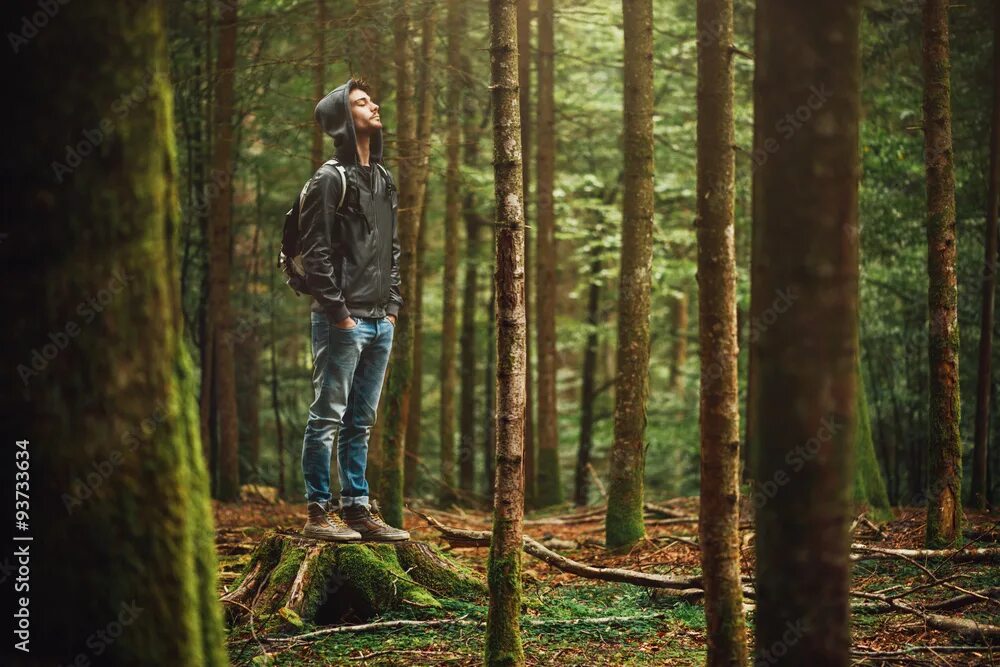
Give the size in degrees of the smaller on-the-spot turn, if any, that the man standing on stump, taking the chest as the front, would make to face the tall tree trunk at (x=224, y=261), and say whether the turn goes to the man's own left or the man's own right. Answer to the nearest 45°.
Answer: approximately 135° to the man's own left

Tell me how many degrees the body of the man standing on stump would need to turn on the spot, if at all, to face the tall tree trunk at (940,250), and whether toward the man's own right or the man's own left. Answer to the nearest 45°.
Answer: approximately 45° to the man's own left

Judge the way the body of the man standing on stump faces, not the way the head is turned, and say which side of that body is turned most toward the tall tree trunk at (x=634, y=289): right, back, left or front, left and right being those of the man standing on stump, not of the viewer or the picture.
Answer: left

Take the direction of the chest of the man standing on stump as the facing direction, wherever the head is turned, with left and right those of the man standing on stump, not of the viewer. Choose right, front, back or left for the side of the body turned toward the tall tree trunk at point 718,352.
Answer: front

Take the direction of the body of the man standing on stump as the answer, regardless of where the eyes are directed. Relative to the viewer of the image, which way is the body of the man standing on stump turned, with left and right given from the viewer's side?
facing the viewer and to the right of the viewer

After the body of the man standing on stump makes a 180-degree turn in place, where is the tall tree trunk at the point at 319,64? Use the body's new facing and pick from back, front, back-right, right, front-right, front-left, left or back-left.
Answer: front-right

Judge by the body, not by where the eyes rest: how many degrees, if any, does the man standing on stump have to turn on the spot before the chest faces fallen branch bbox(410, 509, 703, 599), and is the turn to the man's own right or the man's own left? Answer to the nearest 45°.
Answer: approximately 45° to the man's own left

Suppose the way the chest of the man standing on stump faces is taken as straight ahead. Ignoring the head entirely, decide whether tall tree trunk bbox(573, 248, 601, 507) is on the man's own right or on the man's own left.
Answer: on the man's own left

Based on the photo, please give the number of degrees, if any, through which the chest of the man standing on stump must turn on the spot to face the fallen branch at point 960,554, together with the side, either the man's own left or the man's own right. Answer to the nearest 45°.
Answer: approximately 45° to the man's own left

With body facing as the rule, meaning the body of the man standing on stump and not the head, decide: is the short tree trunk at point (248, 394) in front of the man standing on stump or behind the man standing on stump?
behind
